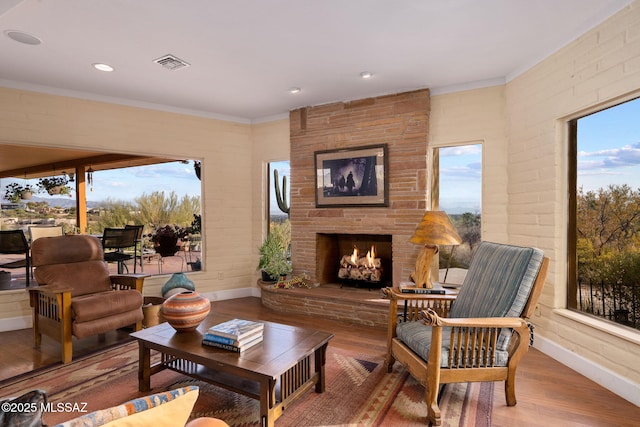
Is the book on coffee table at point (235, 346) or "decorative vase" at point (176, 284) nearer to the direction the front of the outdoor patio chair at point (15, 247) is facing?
the decorative vase

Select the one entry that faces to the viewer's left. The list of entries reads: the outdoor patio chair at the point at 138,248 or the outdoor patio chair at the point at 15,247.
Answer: the outdoor patio chair at the point at 138,248

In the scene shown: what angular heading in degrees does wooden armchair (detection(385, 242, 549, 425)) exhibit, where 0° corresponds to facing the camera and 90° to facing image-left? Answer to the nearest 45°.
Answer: approximately 45°

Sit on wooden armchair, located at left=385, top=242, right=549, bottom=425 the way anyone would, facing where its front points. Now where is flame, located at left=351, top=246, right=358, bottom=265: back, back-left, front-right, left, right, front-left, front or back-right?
right

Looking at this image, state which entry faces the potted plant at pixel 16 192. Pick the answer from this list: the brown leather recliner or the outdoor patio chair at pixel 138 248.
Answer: the outdoor patio chair

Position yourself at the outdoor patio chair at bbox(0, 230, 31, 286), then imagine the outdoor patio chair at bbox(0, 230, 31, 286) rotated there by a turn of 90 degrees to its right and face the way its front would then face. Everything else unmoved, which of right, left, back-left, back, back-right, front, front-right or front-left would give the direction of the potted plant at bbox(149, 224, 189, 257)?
front-left

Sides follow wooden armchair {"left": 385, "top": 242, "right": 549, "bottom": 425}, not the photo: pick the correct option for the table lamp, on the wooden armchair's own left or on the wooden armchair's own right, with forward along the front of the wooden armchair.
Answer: on the wooden armchair's own right

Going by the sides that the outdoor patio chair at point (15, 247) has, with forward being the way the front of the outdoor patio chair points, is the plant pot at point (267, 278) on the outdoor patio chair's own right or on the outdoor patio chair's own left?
on the outdoor patio chair's own right

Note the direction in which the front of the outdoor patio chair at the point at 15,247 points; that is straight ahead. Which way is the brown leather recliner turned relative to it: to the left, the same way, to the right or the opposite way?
to the right

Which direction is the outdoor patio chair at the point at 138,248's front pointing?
to the viewer's left

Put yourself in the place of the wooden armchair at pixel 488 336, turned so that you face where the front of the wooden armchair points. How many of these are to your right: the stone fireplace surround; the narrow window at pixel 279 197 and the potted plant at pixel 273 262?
3

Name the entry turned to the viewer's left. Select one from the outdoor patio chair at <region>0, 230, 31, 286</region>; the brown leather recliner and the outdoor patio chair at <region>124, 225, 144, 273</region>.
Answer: the outdoor patio chair at <region>124, 225, 144, 273</region>

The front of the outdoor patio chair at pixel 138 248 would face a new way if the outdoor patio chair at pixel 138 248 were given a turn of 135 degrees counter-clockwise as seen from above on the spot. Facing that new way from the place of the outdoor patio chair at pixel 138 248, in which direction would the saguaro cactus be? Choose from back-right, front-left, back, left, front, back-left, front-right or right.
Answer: front-left

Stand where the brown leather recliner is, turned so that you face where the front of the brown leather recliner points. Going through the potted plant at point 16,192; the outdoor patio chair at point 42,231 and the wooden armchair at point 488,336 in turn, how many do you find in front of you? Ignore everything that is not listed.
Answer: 1

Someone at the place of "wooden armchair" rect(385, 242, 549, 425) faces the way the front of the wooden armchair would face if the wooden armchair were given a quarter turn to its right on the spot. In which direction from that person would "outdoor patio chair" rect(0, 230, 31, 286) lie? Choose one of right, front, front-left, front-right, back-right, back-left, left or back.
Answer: front-left

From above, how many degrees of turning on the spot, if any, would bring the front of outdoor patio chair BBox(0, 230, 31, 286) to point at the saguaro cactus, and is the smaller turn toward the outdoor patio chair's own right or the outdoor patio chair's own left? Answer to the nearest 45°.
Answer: approximately 45° to the outdoor patio chair's own right
